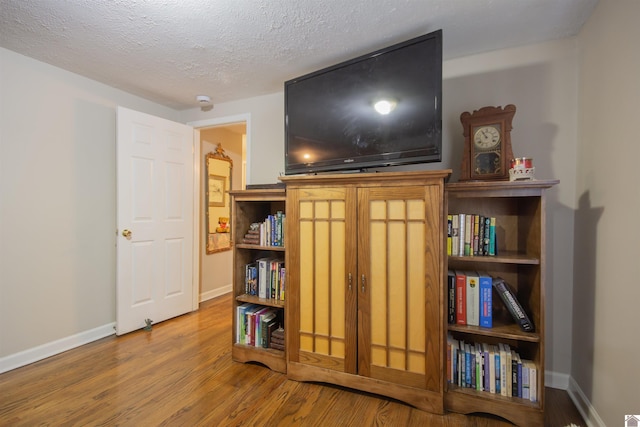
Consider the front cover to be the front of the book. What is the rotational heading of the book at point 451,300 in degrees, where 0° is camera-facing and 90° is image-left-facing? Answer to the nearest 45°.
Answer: approximately 270°

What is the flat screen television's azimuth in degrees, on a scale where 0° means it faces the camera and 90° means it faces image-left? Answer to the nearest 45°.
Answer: approximately 45°

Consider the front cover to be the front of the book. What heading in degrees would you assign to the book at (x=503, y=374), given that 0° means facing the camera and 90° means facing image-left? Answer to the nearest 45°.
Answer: approximately 270°

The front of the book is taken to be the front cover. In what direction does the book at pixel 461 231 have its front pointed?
to the viewer's right

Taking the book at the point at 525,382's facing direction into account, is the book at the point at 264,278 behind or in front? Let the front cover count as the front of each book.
behind

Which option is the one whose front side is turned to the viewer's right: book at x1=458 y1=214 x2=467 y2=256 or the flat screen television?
the book
